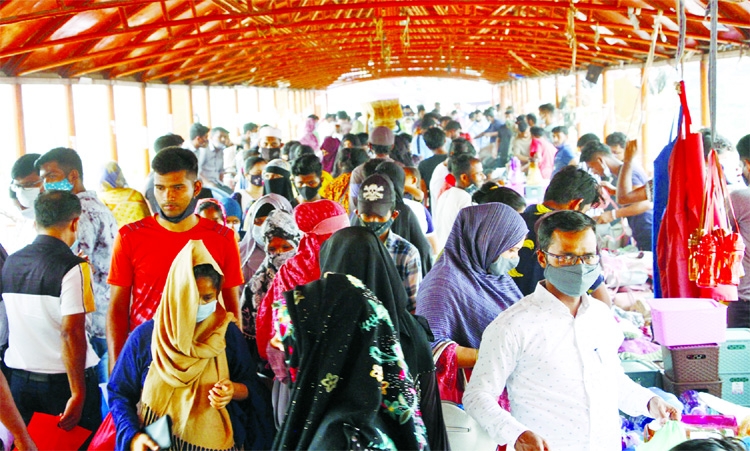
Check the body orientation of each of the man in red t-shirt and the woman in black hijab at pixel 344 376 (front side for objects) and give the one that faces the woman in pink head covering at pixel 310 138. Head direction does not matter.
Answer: the woman in black hijab

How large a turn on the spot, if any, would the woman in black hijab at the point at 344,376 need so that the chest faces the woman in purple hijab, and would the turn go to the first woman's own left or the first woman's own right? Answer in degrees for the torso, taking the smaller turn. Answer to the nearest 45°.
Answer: approximately 45° to the first woman's own right

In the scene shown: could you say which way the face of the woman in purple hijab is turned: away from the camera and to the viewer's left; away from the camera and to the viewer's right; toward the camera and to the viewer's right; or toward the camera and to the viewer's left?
toward the camera and to the viewer's right

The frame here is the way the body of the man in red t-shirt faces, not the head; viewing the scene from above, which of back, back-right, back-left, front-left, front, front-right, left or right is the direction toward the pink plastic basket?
left

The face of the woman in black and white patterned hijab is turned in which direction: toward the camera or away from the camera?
toward the camera

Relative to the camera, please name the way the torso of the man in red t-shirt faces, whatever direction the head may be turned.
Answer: toward the camera

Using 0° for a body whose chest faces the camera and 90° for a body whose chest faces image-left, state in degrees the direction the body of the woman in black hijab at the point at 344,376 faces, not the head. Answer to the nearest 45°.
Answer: approximately 180°

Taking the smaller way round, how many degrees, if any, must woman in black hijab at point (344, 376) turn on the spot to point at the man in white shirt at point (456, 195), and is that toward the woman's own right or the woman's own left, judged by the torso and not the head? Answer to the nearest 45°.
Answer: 0° — they already face them

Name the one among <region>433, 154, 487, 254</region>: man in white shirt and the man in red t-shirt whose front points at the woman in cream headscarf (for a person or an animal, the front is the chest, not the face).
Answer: the man in red t-shirt

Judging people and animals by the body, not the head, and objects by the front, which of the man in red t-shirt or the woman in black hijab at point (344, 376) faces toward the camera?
the man in red t-shirt

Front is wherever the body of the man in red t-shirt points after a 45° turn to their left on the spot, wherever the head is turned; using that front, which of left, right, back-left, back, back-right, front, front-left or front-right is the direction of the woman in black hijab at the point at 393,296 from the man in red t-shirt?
front

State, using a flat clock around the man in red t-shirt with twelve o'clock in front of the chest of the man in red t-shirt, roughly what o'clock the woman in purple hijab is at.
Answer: The woman in purple hijab is roughly at 10 o'clock from the man in red t-shirt.

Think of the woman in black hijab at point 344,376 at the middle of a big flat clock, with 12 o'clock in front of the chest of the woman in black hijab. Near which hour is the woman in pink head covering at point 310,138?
The woman in pink head covering is roughly at 12 o'clock from the woman in black hijab.
